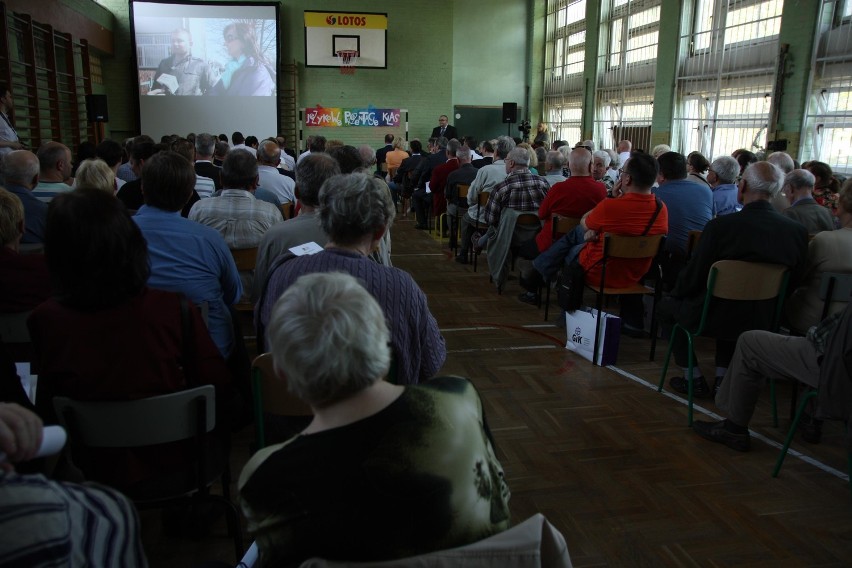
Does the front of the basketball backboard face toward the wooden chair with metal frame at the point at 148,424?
yes

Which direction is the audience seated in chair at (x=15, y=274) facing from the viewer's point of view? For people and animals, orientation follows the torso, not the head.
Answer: away from the camera

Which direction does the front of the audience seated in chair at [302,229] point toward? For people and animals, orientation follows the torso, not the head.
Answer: away from the camera

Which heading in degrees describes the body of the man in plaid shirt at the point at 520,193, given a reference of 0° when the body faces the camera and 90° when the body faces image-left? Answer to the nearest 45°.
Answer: approximately 135°

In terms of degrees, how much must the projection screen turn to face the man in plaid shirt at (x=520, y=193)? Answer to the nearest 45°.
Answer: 0° — it already faces them

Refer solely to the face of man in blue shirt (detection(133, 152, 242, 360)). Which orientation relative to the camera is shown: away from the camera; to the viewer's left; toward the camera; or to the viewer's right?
away from the camera

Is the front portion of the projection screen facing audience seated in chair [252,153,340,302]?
yes

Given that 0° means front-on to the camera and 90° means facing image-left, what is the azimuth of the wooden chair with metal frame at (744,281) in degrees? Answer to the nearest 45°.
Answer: approximately 135°

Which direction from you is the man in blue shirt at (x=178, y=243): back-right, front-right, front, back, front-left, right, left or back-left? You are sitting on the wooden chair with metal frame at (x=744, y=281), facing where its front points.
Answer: left

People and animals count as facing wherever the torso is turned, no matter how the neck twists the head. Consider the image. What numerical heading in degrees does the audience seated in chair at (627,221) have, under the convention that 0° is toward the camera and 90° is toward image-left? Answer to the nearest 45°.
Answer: approximately 135°

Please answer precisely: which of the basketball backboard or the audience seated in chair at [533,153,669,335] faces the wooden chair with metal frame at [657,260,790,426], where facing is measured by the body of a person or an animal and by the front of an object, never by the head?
the basketball backboard

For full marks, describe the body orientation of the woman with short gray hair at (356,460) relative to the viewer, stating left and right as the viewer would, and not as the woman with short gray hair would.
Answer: facing away from the viewer

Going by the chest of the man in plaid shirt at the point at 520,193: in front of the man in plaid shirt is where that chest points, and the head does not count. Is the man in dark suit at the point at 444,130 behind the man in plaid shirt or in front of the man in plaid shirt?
in front

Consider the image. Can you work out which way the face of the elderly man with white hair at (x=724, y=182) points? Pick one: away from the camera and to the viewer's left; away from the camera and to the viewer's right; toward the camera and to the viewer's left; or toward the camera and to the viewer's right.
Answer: away from the camera and to the viewer's left

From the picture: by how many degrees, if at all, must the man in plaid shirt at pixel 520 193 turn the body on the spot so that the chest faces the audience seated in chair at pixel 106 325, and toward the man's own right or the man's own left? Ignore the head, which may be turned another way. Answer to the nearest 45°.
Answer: approximately 135° to the man's own left

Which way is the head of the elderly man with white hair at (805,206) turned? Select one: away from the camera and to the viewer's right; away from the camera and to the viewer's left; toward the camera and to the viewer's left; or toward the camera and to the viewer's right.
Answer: away from the camera and to the viewer's left
